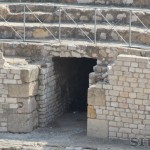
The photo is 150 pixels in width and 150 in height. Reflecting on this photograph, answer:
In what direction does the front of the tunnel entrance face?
toward the camera

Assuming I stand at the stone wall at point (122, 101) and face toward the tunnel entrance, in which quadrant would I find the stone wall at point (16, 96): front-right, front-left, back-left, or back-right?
front-left

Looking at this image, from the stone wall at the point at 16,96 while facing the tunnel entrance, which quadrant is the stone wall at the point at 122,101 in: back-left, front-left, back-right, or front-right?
front-right

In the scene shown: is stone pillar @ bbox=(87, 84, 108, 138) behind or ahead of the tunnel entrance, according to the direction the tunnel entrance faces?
ahead

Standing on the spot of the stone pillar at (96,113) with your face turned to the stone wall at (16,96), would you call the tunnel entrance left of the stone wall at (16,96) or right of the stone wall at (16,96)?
right

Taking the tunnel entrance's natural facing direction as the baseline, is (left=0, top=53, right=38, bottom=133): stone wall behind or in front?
in front
